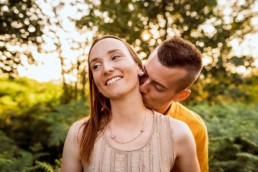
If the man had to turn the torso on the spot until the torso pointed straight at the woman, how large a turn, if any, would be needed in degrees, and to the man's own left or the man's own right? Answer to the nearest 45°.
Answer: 0° — they already face them

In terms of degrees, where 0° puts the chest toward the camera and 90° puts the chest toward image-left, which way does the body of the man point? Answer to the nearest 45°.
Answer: approximately 45°

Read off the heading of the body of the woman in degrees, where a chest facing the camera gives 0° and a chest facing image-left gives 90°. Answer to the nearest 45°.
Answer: approximately 0°

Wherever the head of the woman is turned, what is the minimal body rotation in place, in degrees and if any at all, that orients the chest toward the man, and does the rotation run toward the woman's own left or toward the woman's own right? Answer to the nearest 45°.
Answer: approximately 135° to the woman's own left
